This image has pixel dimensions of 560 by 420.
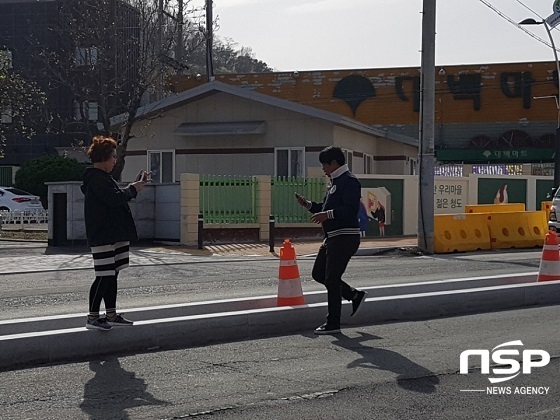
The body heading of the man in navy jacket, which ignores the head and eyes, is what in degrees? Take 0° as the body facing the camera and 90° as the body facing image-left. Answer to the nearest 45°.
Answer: approximately 90°

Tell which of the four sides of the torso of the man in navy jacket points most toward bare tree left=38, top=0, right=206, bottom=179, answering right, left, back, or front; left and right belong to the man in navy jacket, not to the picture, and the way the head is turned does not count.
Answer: right

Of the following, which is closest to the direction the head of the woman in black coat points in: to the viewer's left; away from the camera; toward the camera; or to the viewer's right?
to the viewer's right

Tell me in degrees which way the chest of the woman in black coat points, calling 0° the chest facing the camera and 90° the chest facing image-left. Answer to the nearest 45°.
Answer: approximately 270°

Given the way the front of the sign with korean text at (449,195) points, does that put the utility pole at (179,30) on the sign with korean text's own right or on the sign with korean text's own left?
on the sign with korean text's own right

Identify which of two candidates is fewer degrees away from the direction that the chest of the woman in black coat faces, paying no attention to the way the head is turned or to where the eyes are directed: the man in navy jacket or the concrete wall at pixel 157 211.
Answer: the man in navy jacket
